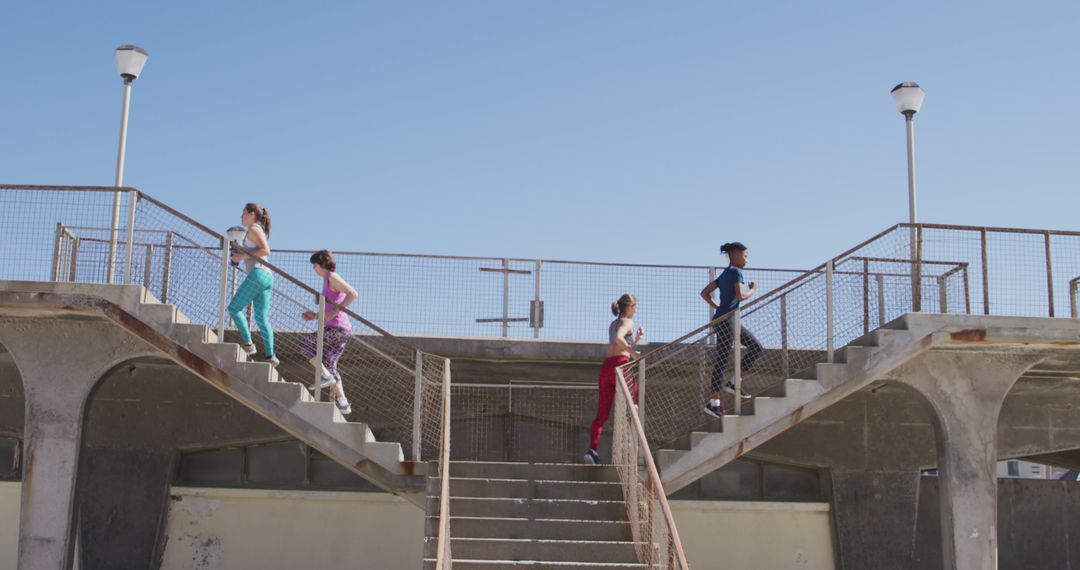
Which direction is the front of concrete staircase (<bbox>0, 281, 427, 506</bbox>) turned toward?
to the viewer's right

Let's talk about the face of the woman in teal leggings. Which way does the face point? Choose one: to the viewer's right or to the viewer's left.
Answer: to the viewer's left

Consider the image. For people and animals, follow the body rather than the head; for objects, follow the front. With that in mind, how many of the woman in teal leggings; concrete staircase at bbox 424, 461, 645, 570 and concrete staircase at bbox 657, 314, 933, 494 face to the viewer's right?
0

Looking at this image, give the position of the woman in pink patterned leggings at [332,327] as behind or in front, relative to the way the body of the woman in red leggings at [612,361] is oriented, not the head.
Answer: behind

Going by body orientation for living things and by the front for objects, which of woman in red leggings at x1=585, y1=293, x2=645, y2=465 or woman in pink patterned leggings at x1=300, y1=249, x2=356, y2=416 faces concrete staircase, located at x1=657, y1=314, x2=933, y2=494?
the woman in red leggings

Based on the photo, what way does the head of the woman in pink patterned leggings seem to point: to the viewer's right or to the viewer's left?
to the viewer's left

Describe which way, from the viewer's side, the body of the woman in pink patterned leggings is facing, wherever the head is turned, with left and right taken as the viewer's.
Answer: facing to the left of the viewer

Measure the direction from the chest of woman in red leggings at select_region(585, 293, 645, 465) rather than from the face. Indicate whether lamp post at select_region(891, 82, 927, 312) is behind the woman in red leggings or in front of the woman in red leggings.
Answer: in front

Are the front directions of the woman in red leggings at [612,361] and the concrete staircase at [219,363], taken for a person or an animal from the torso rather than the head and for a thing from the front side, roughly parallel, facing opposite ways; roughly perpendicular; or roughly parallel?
roughly parallel

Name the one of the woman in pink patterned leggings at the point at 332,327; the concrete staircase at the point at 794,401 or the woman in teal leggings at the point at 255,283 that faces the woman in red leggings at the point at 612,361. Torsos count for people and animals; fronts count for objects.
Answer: the concrete staircase

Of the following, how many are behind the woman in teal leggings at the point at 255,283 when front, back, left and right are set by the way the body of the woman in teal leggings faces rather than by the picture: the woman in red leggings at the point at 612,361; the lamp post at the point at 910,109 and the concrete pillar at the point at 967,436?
3

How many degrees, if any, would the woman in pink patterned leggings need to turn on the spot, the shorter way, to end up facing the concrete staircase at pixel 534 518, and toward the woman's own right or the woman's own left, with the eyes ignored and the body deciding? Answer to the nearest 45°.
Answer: approximately 135° to the woman's own left

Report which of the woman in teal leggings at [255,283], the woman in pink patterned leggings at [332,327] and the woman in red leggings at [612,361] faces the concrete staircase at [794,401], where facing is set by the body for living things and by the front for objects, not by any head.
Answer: the woman in red leggings

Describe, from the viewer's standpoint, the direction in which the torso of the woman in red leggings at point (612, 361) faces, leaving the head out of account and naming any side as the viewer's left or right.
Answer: facing to the right of the viewer

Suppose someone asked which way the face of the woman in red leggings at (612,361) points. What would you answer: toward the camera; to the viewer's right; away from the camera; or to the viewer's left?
to the viewer's right

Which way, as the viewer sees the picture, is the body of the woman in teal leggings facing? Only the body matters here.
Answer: to the viewer's left

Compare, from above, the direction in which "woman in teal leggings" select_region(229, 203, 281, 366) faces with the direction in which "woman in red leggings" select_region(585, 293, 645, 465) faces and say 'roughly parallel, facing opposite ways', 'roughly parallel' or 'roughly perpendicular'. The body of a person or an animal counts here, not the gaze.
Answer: roughly parallel, facing opposite ways

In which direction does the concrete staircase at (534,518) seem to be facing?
toward the camera

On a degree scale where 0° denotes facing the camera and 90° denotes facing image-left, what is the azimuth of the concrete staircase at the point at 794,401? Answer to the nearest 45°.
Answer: approximately 90°

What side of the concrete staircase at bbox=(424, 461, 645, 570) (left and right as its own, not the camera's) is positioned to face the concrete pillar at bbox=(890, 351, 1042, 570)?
left
